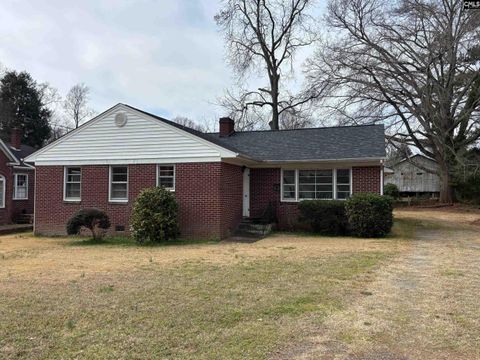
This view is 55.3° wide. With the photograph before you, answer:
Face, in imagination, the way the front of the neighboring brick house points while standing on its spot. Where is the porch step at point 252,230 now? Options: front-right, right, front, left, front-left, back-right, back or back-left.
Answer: front-left

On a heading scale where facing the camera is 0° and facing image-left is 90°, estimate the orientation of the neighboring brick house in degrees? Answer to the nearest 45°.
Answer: approximately 0°

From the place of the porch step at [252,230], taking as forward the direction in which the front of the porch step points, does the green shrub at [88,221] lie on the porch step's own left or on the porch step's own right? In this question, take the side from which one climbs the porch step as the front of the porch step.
on the porch step's own right

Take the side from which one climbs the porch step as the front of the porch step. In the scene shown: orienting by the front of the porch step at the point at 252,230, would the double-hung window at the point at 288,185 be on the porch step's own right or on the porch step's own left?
on the porch step's own left

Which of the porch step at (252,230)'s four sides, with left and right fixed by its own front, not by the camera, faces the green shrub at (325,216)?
left

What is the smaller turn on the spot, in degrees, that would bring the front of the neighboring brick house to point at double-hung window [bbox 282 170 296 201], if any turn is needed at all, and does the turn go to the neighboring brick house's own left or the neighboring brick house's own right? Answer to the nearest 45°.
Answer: approximately 45° to the neighboring brick house's own left

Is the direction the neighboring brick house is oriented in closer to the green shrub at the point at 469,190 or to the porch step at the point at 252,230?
the porch step

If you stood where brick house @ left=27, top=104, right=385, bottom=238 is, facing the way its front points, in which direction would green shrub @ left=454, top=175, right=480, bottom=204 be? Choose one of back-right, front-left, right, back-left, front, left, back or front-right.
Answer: back-left

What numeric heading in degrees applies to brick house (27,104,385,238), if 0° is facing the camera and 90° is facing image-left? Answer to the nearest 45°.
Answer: approximately 0°

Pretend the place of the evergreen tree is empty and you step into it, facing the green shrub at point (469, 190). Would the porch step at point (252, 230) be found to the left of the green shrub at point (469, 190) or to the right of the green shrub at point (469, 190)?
right

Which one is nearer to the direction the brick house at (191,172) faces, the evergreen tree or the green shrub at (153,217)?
the green shrub

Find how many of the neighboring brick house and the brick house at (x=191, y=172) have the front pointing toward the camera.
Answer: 2

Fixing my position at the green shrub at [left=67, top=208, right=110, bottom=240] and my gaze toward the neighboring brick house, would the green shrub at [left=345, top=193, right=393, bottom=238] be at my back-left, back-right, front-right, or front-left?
back-right
